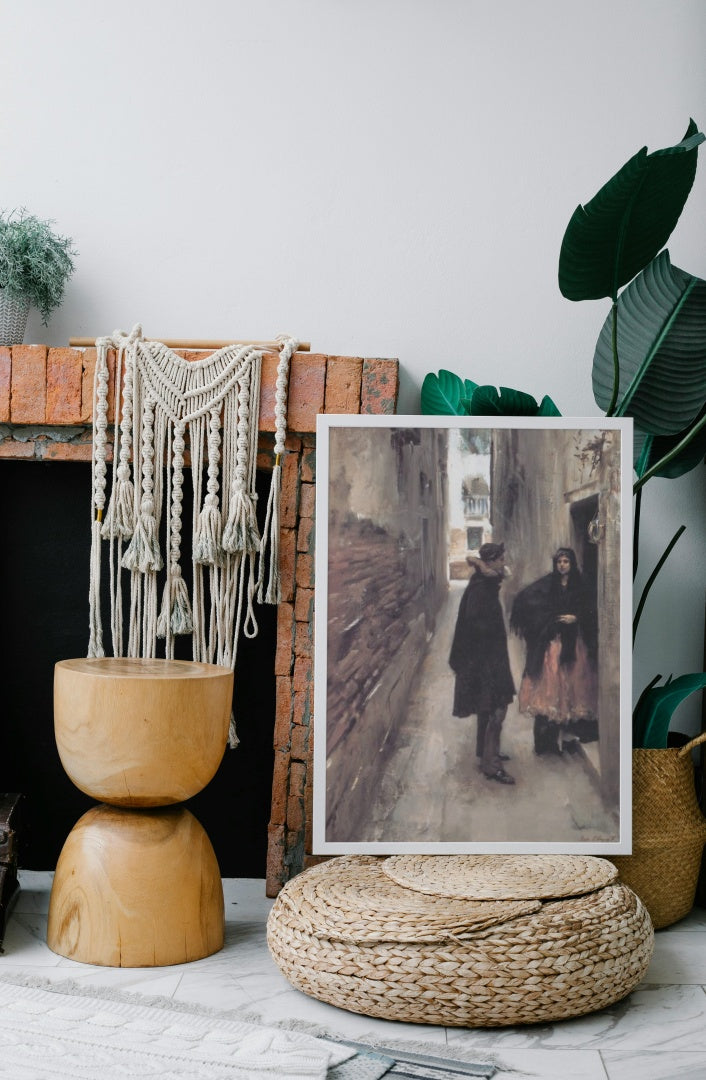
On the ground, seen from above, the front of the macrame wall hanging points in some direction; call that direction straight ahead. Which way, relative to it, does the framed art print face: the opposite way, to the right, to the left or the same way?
the same way

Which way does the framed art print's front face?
toward the camera

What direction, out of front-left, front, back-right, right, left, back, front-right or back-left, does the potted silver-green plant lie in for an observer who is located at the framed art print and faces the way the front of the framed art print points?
right

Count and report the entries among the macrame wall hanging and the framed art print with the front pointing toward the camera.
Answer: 2

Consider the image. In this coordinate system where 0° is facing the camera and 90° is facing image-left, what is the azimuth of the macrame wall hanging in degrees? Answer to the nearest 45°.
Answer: approximately 0°

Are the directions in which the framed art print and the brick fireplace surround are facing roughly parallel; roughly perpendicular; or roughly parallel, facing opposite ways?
roughly parallel

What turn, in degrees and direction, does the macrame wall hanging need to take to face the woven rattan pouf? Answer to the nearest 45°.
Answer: approximately 45° to its left

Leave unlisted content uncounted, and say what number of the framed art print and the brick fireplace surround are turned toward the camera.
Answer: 2

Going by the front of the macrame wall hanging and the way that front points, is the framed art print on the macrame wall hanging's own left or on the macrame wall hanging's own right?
on the macrame wall hanging's own left

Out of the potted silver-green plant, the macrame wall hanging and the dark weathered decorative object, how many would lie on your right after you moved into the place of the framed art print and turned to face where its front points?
3
